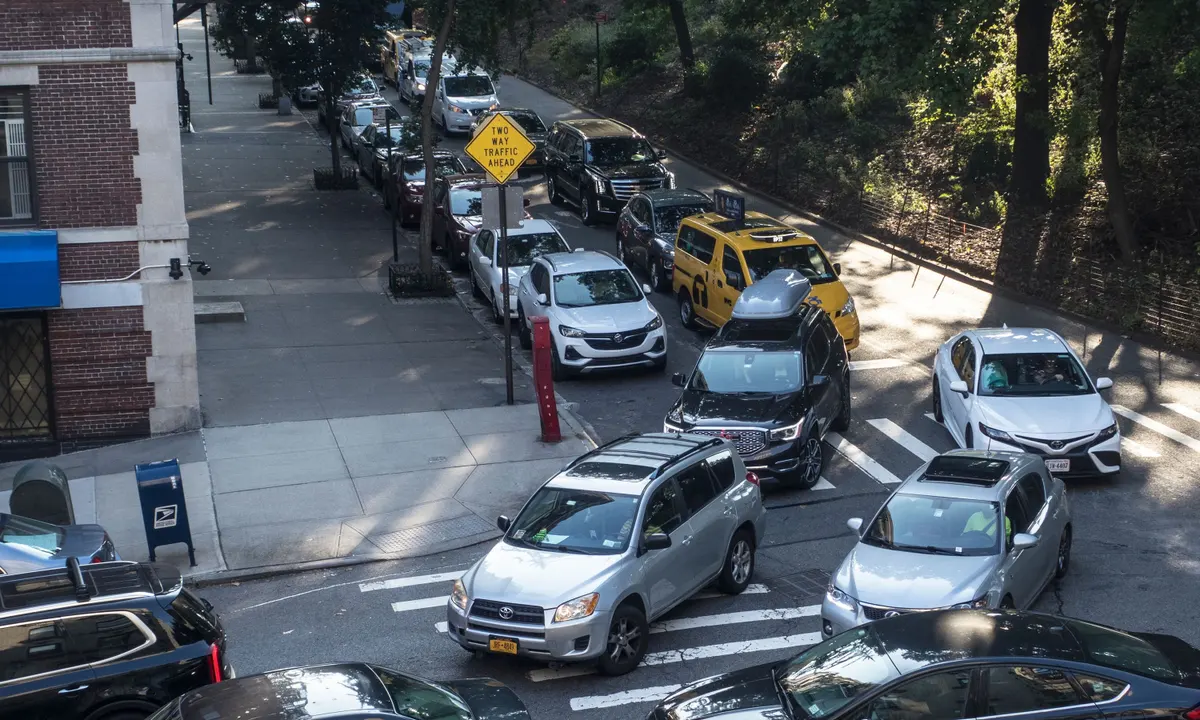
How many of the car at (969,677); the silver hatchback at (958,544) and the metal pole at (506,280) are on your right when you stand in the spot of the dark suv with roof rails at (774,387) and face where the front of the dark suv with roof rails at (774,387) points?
1

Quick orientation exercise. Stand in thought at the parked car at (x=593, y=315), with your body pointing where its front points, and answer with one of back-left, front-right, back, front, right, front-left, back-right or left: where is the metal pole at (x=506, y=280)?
right

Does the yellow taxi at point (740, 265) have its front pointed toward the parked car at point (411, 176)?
no

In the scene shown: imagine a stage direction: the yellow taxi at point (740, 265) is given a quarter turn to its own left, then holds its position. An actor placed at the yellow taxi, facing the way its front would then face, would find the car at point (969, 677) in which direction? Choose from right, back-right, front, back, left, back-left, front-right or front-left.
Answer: back-right

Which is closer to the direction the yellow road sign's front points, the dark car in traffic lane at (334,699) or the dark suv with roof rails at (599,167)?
the dark car in traffic lane

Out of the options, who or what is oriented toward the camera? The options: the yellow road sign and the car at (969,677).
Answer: the yellow road sign

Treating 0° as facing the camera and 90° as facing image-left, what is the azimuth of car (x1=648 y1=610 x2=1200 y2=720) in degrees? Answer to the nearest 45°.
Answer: approximately 90°

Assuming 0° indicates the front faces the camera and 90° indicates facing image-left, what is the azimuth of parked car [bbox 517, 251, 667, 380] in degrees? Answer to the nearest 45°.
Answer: approximately 315°

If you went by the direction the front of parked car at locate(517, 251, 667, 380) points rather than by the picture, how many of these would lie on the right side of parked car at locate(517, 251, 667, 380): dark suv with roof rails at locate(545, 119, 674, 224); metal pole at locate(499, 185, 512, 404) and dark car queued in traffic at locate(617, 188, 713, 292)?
1

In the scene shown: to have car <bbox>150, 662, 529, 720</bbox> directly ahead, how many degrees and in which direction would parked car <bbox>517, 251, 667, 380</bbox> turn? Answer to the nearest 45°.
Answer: approximately 45° to its right

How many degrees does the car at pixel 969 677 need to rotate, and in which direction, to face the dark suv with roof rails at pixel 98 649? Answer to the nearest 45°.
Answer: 0° — it already faces it

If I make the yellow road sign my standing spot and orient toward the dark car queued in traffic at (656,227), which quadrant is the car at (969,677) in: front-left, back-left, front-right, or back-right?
back-right

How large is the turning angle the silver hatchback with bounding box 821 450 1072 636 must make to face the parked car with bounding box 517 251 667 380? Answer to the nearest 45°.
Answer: approximately 90° to its right

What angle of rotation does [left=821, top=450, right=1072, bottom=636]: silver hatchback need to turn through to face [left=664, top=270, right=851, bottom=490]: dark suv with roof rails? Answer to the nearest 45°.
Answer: approximately 90° to its right

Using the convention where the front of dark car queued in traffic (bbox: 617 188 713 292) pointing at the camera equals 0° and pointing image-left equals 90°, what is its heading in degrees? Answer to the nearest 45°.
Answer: approximately 315°

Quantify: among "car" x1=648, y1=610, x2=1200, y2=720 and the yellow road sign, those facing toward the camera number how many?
1
